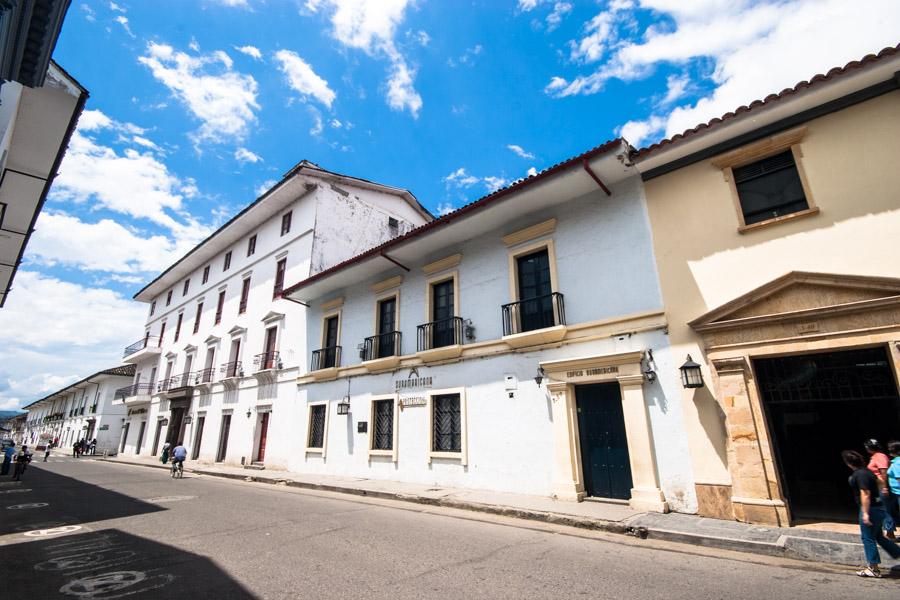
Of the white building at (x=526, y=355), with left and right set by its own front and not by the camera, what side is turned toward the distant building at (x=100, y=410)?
right

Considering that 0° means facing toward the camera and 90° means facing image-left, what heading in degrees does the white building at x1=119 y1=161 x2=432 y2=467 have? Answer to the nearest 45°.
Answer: approximately 45°

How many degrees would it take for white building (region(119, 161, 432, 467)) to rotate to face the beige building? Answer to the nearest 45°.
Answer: approximately 90° to its left

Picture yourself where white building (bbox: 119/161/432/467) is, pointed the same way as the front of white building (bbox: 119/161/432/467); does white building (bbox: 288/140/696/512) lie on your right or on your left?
on your left

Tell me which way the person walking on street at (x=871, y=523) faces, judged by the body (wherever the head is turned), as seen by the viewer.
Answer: to the viewer's left

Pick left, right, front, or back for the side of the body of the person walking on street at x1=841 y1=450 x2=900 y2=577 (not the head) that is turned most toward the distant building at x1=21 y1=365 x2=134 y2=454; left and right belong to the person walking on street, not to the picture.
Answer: front

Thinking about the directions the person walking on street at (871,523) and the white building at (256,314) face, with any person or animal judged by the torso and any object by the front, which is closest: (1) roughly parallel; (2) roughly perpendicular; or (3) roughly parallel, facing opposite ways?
roughly perpendicular

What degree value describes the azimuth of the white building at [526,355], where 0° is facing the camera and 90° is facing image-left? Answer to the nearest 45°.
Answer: approximately 45°

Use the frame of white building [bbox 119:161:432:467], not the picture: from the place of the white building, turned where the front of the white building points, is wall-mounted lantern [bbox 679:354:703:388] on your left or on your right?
on your left

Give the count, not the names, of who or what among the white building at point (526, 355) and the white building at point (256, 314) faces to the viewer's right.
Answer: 0

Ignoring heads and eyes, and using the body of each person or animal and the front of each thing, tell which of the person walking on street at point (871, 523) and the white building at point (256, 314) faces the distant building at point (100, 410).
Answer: the person walking on street
